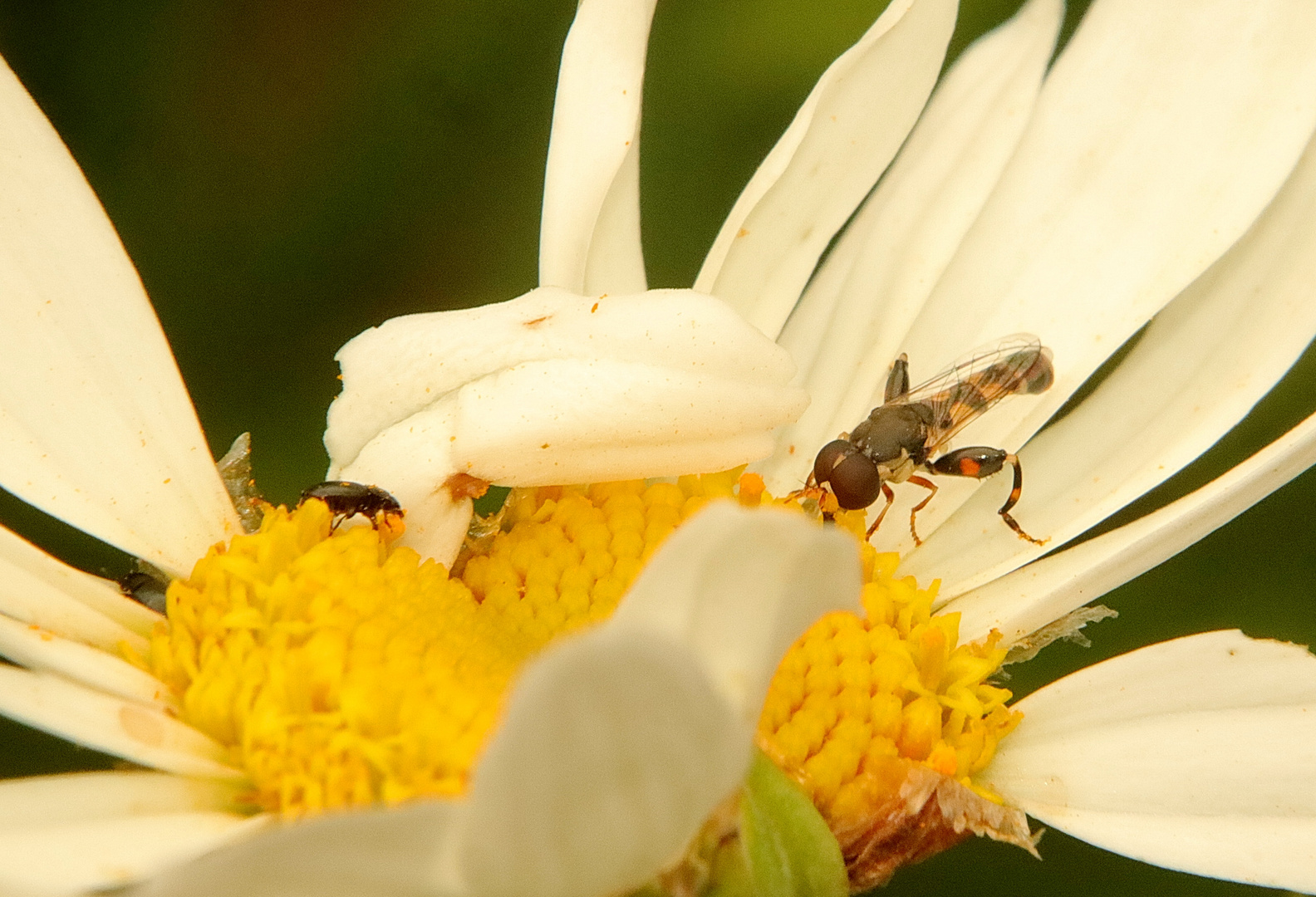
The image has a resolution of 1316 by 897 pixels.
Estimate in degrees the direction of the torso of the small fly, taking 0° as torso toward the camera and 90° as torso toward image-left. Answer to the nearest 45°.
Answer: approximately 45°
